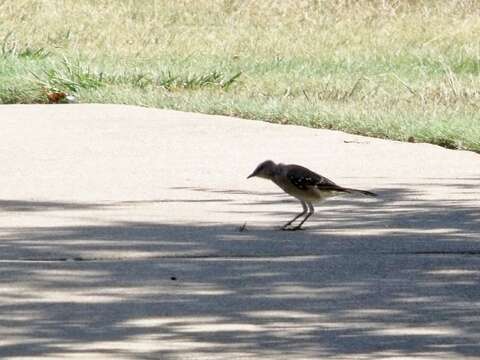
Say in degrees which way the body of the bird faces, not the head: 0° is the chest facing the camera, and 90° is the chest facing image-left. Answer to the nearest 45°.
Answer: approximately 90°
